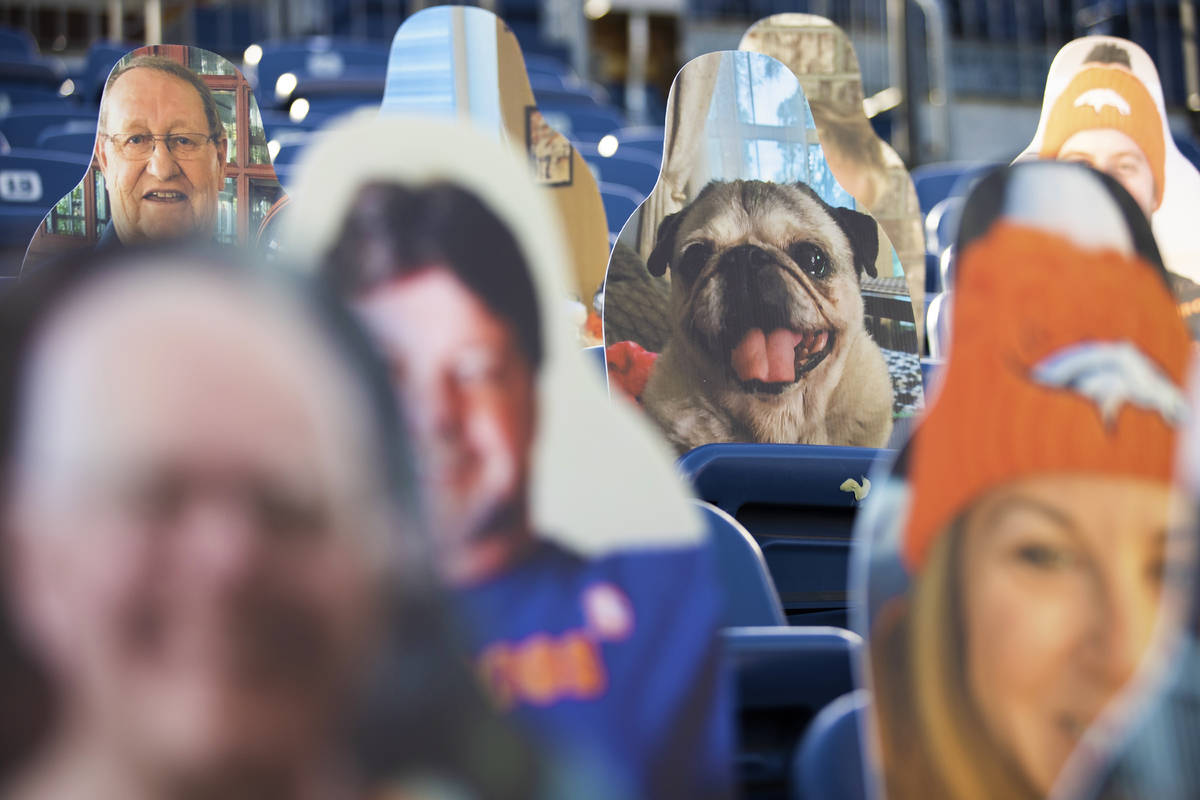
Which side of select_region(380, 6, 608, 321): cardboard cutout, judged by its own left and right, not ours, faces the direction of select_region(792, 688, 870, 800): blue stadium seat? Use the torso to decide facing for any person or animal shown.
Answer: front

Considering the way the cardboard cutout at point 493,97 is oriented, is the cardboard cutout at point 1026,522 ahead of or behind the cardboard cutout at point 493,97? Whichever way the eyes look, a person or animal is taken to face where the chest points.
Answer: ahead

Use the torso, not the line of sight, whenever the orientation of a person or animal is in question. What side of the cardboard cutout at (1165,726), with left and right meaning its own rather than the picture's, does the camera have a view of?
front

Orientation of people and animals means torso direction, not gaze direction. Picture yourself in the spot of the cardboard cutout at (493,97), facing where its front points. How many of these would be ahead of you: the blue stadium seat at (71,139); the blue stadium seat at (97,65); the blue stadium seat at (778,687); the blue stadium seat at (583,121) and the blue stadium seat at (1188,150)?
1

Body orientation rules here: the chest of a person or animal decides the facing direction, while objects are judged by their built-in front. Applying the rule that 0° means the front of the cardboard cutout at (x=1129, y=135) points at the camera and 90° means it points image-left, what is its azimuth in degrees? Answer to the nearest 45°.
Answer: approximately 0°

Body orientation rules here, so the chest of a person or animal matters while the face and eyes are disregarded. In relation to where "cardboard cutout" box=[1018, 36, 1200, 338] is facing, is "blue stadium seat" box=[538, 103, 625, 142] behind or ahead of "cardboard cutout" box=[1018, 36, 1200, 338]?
behind

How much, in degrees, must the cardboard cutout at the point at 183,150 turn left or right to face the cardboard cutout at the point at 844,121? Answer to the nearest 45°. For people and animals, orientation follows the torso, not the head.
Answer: approximately 135° to its left

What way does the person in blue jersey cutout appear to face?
toward the camera
